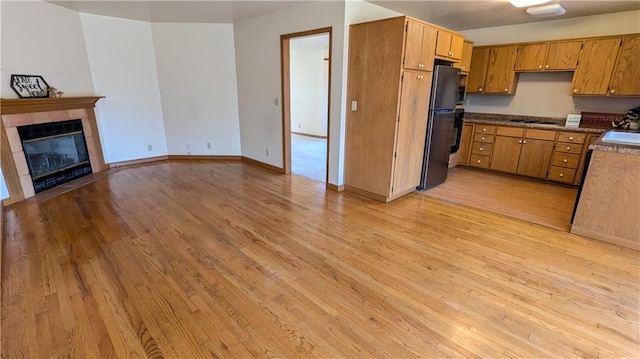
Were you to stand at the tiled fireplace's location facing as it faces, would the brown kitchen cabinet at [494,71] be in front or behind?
in front

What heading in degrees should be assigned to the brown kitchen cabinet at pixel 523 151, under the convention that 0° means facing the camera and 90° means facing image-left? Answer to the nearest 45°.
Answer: approximately 0°

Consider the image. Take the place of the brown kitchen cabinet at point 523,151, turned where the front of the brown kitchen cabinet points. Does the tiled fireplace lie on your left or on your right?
on your right

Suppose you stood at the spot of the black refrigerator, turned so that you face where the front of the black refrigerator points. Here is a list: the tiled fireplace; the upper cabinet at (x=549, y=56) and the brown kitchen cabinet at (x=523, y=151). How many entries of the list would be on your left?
2

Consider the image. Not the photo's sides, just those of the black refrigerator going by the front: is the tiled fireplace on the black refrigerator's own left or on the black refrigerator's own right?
on the black refrigerator's own right

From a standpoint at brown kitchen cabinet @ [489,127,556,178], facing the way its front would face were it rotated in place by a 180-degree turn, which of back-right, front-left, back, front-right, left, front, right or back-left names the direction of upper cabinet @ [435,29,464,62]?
back-left

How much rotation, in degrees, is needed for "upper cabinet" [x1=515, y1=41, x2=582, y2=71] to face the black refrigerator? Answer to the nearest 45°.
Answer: approximately 45° to its right

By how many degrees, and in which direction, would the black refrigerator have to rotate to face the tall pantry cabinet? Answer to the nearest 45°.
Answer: approximately 90° to its right

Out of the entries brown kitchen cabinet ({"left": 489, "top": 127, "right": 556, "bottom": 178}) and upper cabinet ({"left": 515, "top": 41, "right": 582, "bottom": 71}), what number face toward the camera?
2

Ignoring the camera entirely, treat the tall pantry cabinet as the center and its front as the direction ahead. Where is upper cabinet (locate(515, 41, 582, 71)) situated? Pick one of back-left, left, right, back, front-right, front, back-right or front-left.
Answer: left

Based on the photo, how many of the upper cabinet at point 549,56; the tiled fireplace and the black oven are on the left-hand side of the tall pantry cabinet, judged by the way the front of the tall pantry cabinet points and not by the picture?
2

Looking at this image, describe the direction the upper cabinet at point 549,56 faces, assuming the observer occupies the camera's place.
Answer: facing the viewer

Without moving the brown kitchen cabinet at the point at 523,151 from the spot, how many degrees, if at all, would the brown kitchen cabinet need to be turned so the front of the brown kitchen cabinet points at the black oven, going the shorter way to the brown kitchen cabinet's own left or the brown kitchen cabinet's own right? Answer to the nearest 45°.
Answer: approximately 90° to the brown kitchen cabinet's own right

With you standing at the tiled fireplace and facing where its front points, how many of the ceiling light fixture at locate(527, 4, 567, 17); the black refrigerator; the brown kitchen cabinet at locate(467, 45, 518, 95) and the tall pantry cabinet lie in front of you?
4

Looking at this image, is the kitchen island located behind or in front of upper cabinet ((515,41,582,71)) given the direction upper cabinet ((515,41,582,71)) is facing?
in front

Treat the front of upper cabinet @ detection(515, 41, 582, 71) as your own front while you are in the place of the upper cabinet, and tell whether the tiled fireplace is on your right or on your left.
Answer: on your right

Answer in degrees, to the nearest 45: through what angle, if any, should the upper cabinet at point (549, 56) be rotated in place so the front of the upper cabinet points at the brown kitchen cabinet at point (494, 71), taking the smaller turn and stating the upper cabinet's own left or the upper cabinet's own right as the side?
approximately 90° to the upper cabinet's own right
